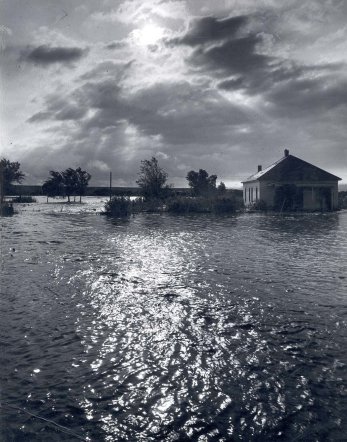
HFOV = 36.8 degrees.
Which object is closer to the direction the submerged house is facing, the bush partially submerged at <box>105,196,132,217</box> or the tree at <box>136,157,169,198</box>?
the bush partially submerged

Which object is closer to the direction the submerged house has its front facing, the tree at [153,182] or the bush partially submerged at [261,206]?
the bush partially submerged

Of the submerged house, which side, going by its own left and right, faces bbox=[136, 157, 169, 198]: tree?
right

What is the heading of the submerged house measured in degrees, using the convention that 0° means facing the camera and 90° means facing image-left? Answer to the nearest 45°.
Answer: approximately 0°

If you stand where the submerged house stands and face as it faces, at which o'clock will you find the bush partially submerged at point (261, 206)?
The bush partially submerged is roughly at 2 o'clock from the submerged house.

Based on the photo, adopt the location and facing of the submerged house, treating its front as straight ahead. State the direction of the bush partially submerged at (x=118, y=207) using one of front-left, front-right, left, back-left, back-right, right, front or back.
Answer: front-right
